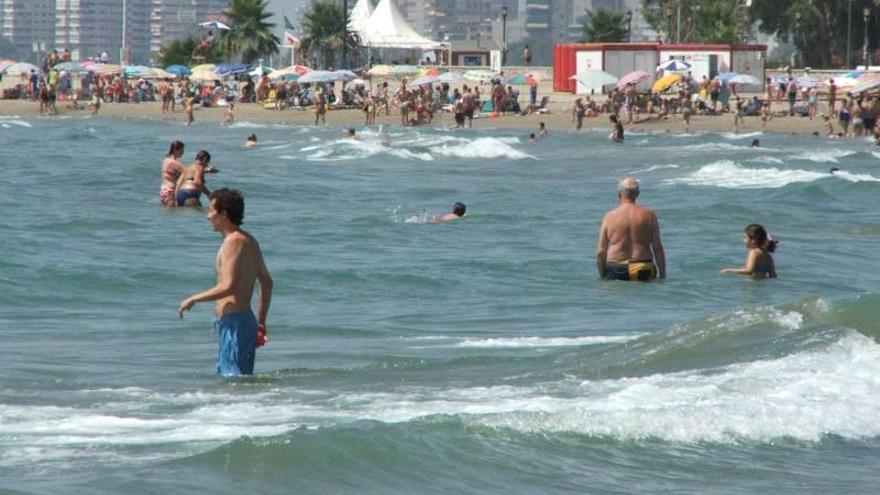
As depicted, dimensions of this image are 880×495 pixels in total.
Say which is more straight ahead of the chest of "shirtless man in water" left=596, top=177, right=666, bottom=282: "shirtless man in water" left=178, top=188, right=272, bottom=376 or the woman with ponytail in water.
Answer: the woman with ponytail in water

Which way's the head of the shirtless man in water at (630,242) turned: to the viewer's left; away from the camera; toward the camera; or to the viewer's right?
away from the camera

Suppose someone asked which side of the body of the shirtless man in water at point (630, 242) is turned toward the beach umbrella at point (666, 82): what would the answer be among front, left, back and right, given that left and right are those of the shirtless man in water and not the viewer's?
front

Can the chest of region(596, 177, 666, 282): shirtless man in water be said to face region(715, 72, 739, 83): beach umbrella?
yes

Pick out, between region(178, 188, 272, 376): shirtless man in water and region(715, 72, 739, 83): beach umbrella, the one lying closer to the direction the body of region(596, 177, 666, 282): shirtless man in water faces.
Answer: the beach umbrella

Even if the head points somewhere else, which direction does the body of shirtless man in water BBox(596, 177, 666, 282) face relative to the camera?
away from the camera

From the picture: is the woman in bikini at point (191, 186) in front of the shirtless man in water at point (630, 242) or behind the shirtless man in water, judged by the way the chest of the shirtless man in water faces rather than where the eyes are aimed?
in front

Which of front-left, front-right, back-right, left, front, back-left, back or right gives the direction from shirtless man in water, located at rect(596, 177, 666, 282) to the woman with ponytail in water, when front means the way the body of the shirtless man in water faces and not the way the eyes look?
front-right

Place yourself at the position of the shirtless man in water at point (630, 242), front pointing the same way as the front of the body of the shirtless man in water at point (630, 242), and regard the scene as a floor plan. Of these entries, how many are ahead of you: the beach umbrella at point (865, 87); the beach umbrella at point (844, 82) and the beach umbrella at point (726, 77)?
3

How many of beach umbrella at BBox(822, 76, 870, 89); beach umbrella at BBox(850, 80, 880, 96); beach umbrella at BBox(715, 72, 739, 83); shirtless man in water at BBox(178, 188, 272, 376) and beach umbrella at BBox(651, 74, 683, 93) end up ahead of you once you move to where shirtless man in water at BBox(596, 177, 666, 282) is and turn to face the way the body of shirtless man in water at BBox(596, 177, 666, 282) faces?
4

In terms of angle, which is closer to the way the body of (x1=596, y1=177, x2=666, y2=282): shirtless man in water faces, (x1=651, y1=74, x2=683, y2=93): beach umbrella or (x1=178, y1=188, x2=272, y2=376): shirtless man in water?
the beach umbrella
